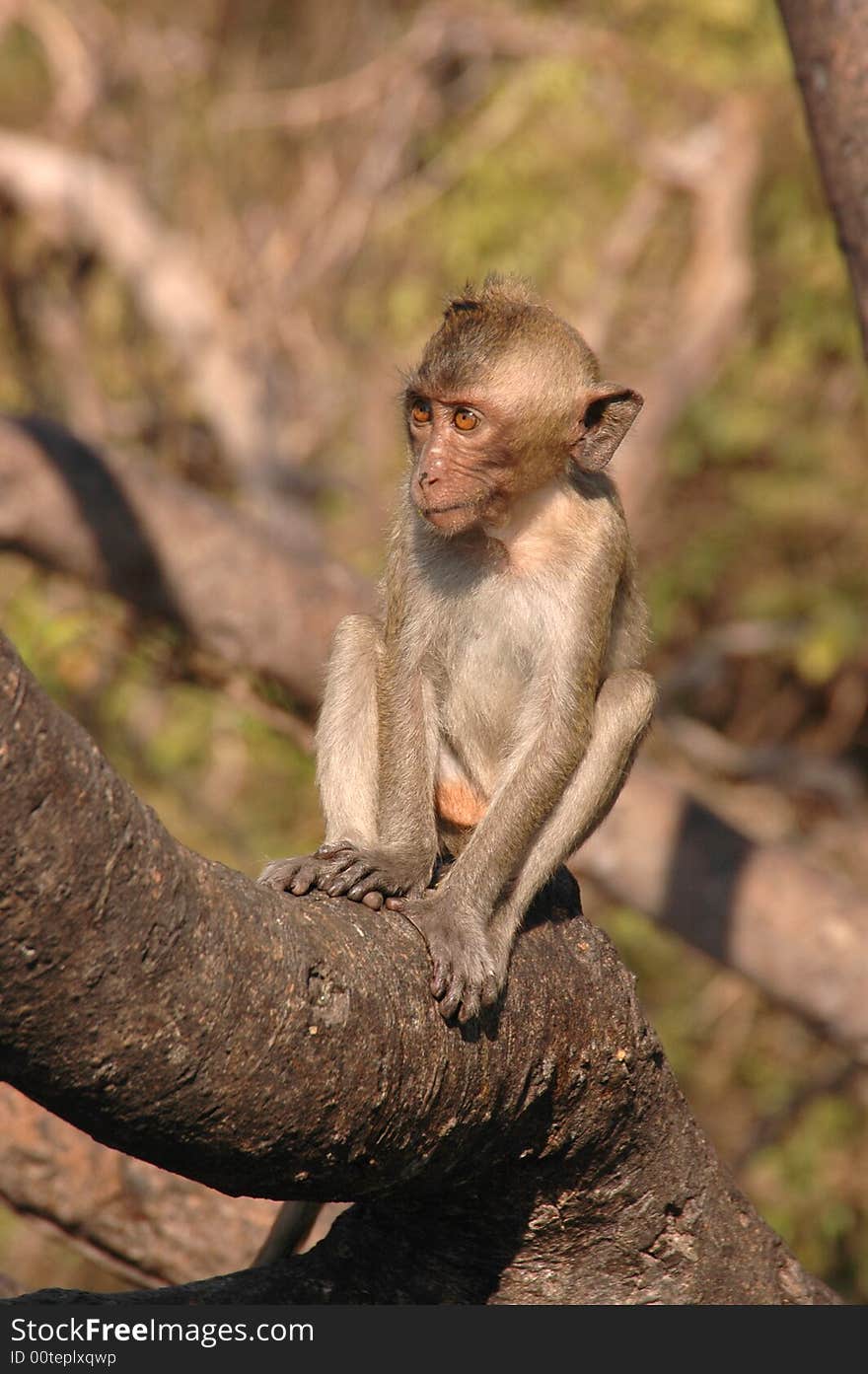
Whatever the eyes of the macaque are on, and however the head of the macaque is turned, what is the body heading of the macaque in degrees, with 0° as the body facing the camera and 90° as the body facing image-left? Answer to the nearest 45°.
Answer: approximately 45°
